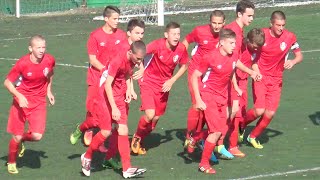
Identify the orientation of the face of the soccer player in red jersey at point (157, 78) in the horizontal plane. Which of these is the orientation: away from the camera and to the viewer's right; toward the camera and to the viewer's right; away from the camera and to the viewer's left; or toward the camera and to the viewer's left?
toward the camera and to the viewer's right

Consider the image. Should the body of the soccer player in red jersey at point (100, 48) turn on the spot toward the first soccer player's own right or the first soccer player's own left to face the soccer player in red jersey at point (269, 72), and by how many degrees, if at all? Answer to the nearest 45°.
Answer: approximately 45° to the first soccer player's own left

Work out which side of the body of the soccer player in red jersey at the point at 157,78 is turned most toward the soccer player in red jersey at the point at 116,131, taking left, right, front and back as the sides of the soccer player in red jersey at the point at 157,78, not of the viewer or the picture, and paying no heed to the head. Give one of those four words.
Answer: right

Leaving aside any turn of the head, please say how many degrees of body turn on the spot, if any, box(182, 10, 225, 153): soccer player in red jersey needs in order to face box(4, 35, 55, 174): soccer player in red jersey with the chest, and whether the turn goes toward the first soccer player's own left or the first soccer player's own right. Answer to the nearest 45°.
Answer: approximately 90° to the first soccer player's own right
